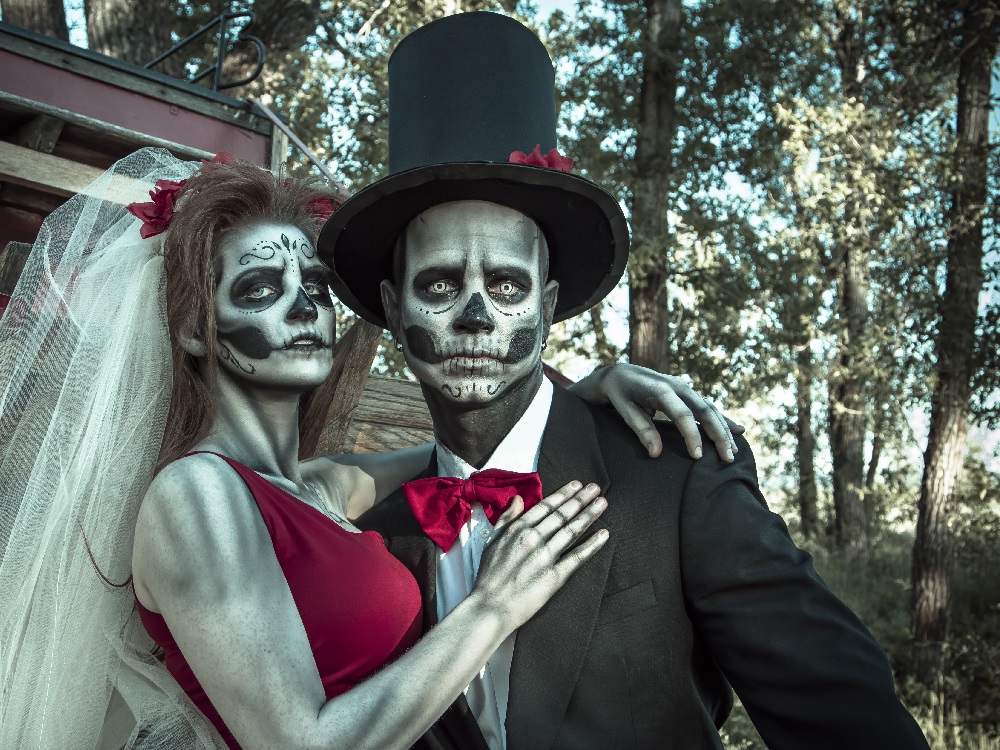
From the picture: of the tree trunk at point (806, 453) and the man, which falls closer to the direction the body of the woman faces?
the man

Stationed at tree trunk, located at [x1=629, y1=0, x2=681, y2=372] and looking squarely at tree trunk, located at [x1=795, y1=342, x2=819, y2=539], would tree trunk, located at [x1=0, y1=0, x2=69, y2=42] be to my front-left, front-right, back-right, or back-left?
back-left

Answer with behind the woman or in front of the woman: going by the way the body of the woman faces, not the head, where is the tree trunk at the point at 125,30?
behind

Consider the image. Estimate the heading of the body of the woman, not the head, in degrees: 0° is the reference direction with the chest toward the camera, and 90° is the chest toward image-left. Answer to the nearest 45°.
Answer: approximately 315°

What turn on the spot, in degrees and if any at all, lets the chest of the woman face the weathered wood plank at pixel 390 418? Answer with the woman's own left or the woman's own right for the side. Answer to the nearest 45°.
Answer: approximately 90° to the woman's own left

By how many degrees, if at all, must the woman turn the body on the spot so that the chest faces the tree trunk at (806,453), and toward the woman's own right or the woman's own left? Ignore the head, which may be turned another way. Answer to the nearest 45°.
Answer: approximately 90° to the woman's own left
